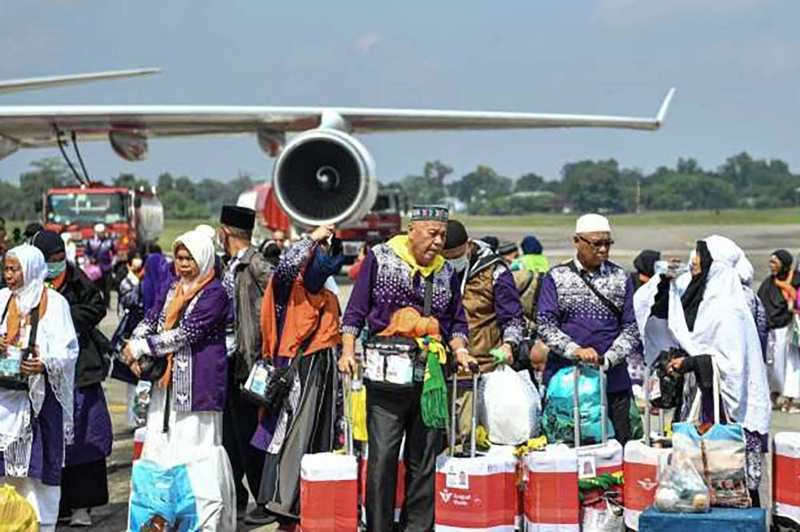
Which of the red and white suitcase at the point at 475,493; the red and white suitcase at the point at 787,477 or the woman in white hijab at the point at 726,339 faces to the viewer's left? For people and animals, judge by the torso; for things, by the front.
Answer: the woman in white hijab

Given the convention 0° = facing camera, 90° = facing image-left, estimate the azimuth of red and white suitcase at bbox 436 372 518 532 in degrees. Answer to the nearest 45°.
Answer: approximately 0°

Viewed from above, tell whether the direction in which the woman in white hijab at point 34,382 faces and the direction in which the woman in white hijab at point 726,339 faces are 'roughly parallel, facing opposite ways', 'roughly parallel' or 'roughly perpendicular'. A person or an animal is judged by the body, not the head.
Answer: roughly perpendicular

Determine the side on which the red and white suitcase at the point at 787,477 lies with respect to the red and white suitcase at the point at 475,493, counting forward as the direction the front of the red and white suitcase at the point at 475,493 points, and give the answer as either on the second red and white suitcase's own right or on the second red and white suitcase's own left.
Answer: on the second red and white suitcase's own left

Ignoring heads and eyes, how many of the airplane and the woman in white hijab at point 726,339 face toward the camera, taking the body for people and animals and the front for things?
1

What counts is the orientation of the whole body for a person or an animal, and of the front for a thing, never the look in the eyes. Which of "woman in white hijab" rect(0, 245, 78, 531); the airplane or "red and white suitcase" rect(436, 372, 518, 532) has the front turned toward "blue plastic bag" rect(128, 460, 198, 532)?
the airplane

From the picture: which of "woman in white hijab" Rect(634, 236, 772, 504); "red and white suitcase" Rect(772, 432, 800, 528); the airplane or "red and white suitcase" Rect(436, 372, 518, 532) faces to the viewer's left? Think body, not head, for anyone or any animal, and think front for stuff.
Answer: the woman in white hijab

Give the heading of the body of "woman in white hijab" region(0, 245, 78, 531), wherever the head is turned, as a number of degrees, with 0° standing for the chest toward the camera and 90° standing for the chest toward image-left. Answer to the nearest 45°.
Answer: approximately 45°

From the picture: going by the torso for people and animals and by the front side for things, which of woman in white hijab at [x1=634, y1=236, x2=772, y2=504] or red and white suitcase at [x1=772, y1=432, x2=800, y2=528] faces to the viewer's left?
the woman in white hijab

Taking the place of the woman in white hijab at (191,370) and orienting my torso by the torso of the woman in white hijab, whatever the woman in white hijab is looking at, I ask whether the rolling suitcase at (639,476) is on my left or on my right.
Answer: on my left

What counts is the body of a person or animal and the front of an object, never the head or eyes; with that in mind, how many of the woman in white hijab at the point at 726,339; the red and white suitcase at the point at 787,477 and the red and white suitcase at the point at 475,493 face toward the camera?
2
